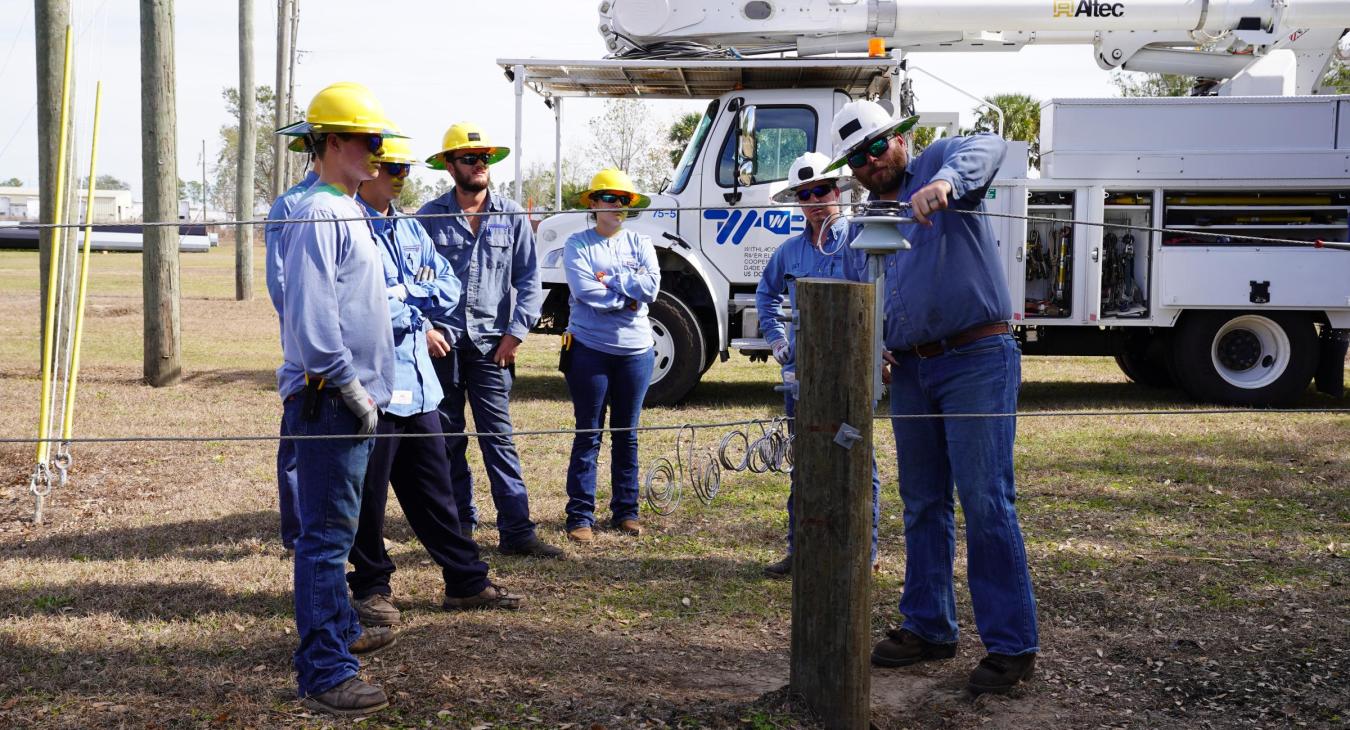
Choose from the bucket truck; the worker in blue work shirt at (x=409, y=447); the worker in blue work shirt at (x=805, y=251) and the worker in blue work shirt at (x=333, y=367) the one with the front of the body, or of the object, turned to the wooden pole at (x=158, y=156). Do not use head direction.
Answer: the bucket truck

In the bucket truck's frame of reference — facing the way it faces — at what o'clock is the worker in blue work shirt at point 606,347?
The worker in blue work shirt is roughly at 10 o'clock from the bucket truck.

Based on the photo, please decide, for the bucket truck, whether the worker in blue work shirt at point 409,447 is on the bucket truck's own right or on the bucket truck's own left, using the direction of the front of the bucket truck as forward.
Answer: on the bucket truck's own left

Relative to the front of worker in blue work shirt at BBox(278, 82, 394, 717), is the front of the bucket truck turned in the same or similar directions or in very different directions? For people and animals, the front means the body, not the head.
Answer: very different directions

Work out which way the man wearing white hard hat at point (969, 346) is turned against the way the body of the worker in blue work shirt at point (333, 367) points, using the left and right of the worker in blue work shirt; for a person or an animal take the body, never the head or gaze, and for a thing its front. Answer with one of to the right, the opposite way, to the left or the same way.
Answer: the opposite way

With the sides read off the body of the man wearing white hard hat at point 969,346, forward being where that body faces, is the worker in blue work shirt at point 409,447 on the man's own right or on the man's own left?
on the man's own right

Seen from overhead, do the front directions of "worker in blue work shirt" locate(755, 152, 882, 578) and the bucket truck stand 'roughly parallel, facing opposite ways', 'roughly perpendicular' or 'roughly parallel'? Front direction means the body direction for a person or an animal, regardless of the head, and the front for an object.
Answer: roughly perpendicular

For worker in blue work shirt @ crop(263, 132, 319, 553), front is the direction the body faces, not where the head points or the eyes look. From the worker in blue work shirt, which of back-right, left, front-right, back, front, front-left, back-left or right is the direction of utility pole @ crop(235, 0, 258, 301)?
left

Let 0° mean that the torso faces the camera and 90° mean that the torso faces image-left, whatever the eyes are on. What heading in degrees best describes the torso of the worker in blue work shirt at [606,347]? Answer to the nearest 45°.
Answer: approximately 0°

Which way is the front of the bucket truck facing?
to the viewer's left

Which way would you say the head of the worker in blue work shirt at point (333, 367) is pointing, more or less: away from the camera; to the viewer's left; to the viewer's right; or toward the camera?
to the viewer's right

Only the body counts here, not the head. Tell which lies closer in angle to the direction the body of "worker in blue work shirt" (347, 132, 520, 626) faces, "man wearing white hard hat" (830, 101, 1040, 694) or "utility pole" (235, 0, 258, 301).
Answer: the man wearing white hard hat

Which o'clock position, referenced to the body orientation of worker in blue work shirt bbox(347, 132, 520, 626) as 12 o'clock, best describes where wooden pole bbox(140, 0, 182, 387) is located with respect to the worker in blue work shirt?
The wooden pole is roughly at 7 o'clock from the worker in blue work shirt.

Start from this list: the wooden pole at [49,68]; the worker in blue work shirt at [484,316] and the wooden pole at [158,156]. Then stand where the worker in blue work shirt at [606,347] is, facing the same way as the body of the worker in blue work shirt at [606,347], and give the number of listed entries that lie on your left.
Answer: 0

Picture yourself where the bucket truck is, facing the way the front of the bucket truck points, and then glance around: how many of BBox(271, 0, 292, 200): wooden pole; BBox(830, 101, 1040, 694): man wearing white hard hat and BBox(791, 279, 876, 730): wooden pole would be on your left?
2

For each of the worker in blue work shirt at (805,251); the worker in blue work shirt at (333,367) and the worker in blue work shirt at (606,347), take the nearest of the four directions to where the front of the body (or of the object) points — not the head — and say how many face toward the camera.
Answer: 2

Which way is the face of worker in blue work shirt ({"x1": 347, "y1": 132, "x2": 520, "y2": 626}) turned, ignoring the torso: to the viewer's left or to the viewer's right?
to the viewer's right

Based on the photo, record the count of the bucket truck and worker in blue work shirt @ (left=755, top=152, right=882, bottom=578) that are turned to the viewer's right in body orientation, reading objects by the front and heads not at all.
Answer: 0

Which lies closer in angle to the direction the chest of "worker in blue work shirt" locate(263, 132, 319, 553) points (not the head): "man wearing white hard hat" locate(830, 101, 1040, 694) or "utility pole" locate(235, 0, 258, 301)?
the man wearing white hard hat

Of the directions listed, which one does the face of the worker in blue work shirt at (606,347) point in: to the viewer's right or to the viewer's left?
to the viewer's right

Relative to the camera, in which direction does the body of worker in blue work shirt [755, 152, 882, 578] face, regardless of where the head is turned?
toward the camera

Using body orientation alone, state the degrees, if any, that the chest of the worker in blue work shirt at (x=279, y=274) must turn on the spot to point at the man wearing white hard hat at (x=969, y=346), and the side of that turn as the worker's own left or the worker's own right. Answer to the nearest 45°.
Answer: approximately 45° to the worker's own right
